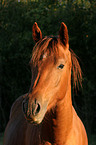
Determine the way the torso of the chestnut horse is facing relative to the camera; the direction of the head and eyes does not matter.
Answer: toward the camera
